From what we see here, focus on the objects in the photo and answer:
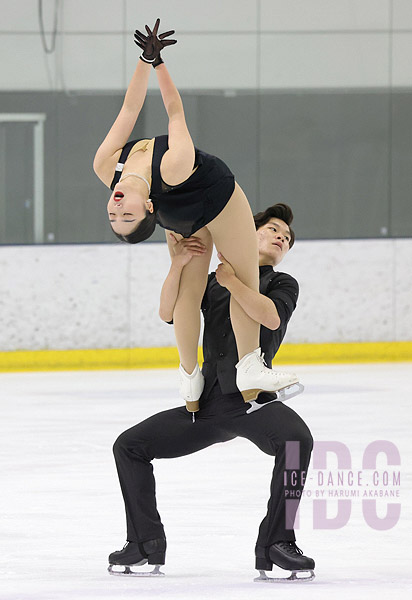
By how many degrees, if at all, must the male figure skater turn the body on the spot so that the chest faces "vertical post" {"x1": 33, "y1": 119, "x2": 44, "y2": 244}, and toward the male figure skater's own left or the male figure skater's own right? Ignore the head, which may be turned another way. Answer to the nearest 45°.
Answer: approximately 180°

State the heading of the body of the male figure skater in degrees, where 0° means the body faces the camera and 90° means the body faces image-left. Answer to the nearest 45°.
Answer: approximately 0°
